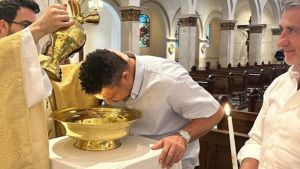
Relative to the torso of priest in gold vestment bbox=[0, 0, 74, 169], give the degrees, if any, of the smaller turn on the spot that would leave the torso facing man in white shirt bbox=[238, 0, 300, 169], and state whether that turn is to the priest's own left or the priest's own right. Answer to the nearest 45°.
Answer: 0° — they already face them

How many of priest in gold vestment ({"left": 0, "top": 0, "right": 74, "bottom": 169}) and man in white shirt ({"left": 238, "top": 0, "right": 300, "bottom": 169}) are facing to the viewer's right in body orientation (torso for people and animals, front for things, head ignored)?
1

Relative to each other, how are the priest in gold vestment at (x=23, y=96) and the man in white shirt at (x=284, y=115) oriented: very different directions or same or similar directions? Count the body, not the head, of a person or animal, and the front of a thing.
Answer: very different directions

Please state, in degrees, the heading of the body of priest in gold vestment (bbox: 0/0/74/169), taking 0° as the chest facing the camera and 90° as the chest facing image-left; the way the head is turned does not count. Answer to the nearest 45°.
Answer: approximately 270°

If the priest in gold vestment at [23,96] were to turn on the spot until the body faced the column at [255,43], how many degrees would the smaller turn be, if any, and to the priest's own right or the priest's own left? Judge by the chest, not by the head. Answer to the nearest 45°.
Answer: approximately 45° to the priest's own left

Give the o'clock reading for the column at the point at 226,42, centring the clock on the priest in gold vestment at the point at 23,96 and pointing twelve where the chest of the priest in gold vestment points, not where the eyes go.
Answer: The column is roughly at 10 o'clock from the priest in gold vestment.

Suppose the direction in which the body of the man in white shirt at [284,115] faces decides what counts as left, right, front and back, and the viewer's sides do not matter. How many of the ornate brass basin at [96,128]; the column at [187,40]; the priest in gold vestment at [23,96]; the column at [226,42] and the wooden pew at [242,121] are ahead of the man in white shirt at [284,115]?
2

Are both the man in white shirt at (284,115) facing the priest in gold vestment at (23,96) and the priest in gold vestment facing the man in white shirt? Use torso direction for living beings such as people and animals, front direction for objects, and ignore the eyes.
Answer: yes
